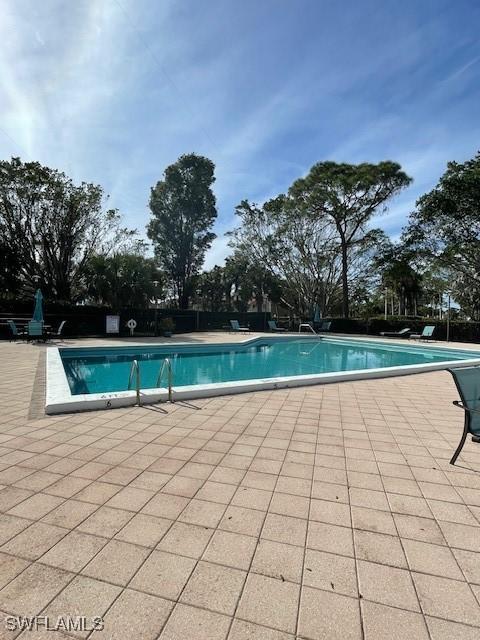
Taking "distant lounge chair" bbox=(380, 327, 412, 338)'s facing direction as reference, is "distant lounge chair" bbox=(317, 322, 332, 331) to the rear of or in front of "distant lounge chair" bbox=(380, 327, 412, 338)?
in front

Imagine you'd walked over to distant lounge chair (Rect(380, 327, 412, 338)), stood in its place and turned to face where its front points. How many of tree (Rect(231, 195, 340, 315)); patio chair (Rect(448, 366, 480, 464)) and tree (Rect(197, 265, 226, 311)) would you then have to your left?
1

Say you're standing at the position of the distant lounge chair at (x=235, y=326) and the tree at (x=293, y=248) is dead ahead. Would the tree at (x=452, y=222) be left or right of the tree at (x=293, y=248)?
right

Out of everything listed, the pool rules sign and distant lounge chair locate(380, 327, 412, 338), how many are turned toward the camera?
1

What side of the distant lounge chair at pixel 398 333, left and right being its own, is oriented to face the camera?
left

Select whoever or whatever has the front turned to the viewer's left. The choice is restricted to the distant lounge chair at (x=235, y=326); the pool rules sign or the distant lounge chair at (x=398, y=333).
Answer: the distant lounge chair at (x=398, y=333)

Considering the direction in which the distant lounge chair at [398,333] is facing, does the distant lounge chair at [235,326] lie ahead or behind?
ahead

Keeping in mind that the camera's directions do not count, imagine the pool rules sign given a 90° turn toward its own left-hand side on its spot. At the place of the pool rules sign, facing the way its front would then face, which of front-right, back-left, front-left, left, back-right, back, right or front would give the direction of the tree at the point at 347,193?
front

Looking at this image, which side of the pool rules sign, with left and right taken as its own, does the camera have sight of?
front

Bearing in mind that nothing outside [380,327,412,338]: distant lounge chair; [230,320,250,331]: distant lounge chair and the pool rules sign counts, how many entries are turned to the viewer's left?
1

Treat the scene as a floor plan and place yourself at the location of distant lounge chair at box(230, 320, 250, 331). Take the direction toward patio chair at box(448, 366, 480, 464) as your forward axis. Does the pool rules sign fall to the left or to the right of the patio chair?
right

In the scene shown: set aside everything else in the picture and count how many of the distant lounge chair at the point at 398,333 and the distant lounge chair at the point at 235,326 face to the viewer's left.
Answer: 1

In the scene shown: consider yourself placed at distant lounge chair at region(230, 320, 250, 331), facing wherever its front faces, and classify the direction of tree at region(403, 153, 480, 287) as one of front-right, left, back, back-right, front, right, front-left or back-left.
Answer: front-left

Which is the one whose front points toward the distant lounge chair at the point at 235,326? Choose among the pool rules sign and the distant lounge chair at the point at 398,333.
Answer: the distant lounge chair at the point at 398,333

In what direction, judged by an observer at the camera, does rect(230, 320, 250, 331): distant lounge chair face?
facing the viewer and to the right of the viewer
